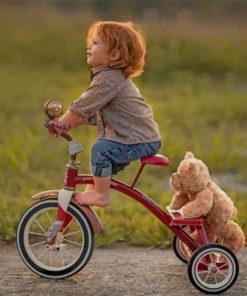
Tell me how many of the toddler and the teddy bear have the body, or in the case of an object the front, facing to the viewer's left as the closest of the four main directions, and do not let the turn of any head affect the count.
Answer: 2

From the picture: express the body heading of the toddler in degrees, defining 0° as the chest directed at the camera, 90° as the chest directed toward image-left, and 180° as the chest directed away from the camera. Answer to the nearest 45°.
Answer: approximately 90°

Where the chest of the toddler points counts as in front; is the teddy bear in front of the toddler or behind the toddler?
behind

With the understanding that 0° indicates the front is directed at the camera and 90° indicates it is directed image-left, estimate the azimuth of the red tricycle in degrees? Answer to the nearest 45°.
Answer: approximately 90°

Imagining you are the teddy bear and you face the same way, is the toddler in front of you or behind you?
in front

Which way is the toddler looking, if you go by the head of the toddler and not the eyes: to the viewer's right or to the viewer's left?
to the viewer's left

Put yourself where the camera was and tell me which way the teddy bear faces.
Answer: facing to the left of the viewer
